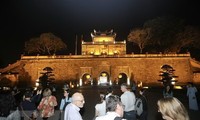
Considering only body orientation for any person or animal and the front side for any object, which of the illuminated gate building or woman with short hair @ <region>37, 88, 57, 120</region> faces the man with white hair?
the illuminated gate building

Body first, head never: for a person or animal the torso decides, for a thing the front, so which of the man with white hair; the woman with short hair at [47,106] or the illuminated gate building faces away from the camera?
the woman with short hair

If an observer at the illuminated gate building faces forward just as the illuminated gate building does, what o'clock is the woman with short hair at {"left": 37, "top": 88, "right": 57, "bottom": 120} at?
The woman with short hair is roughly at 12 o'clock from the illuminated gate building.

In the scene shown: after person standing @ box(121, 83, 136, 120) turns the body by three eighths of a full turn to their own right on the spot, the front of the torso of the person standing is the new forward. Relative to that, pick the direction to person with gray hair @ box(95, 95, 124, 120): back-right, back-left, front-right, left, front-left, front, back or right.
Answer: right

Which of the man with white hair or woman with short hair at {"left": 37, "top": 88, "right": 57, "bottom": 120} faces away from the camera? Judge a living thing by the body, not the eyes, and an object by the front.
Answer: the woman with short hair

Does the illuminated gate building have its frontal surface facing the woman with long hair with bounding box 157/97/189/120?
yes

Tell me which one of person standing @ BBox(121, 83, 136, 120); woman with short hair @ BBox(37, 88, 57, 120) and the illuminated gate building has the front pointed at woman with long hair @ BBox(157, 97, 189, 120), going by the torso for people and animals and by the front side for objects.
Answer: the illuminated gate building
